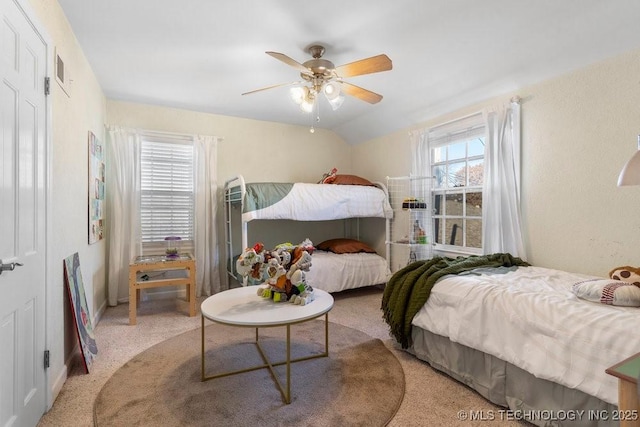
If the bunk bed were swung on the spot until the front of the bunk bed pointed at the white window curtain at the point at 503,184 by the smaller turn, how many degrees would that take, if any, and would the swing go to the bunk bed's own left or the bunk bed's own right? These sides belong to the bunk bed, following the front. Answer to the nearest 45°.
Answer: approximately 135° to the bunk bed's own left

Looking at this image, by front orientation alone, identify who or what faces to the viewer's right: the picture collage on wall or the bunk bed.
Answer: the picture collage on wall

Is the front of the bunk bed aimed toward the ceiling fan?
no

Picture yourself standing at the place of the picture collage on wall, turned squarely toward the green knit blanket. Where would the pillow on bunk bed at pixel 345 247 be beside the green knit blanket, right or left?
left

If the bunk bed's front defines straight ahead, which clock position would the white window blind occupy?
The white window blind is roughly at 12 o'clock from the bunk bed.

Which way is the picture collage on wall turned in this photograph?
to the viewer's right

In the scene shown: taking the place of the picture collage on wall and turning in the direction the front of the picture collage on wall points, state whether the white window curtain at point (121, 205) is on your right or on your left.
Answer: on your left

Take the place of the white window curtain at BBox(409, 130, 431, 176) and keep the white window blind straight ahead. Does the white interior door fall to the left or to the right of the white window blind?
left

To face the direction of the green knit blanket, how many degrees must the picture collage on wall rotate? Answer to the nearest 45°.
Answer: approximately 45° to its right
